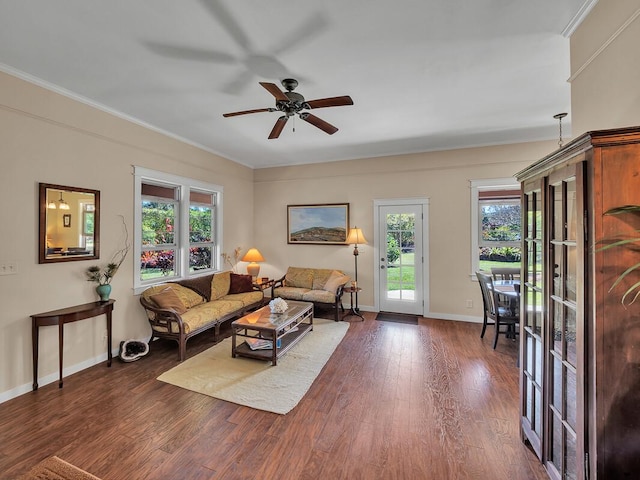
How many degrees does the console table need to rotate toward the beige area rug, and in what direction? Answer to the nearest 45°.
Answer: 0° — it already faces it

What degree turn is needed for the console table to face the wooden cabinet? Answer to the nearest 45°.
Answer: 0° — it already faces it

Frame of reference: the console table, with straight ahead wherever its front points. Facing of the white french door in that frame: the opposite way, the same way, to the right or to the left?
to the right

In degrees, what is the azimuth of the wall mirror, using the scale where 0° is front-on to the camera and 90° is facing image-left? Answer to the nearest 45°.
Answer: approximately 315°

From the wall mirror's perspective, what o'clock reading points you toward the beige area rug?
The beige area rug is roughly at 12 o'clock from the wall mirror.

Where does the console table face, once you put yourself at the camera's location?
facing the viewer and to the right of the viewer

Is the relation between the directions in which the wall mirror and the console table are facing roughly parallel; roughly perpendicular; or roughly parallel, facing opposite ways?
roughly parallel

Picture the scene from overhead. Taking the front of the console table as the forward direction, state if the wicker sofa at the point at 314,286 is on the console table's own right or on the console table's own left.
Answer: on the console table's own left

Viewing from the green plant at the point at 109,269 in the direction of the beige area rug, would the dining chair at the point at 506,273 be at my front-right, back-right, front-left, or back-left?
front-left

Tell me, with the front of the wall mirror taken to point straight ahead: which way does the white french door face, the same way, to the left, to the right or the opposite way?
to the right

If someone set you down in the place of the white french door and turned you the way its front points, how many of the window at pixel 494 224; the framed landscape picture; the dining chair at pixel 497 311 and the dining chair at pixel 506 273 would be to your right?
1

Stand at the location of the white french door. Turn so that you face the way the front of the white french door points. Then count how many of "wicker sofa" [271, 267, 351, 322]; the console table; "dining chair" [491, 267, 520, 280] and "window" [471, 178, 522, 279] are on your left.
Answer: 2

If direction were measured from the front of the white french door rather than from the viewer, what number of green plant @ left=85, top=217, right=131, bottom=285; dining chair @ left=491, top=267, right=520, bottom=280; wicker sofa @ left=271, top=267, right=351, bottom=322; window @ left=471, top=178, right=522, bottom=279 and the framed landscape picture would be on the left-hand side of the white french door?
2

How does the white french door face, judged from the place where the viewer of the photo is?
facing the viewer

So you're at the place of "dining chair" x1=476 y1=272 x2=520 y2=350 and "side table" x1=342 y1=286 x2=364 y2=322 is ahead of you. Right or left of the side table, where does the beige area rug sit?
left

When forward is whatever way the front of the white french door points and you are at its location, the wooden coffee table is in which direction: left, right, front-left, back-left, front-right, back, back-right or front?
front-right

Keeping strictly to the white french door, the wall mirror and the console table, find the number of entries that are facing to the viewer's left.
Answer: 0

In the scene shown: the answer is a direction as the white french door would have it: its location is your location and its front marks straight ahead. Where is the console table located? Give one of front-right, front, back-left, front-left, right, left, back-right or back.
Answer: front-right
